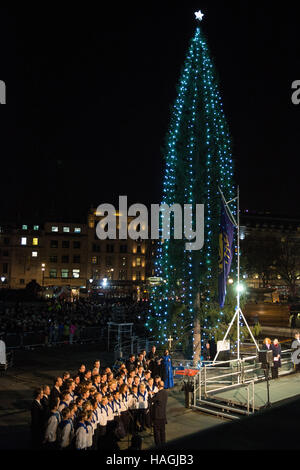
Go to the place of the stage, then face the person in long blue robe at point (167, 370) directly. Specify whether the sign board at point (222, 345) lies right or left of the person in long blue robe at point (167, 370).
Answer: right

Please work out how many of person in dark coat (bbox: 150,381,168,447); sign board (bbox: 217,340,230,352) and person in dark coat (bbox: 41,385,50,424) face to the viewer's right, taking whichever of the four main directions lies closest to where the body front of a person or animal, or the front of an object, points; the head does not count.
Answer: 1

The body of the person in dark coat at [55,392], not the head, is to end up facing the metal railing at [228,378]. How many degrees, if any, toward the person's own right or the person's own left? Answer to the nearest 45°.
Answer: approximately 45° to the person's own left

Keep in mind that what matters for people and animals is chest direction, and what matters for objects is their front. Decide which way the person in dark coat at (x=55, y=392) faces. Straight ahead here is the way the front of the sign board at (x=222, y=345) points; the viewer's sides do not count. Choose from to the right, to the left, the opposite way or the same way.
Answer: to the left

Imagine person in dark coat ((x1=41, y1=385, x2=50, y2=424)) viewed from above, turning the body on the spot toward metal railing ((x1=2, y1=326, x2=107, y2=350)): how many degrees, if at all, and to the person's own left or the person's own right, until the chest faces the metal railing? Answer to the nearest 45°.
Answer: approximately 90° to the person's own left

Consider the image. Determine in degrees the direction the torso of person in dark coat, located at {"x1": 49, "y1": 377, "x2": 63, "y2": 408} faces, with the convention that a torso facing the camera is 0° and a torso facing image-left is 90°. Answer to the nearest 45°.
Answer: approximately 270°

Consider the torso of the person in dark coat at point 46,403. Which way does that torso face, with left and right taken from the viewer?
facing to the right of the viewer
